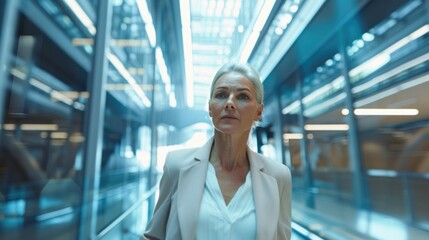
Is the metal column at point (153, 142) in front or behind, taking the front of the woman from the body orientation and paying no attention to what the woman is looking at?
behind

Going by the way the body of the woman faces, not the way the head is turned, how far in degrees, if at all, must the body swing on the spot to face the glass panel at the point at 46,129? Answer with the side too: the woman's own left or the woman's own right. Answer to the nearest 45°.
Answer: approximately 135° to the woman's own right

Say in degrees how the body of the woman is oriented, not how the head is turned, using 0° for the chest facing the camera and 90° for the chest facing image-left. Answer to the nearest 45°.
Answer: approximately 0°

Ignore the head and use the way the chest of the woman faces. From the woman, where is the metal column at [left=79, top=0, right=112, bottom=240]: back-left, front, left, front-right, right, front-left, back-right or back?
back-right

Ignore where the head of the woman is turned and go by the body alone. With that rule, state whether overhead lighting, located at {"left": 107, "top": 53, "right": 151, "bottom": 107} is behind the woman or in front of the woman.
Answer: behind

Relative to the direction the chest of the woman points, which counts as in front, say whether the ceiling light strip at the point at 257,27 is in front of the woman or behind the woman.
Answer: behind

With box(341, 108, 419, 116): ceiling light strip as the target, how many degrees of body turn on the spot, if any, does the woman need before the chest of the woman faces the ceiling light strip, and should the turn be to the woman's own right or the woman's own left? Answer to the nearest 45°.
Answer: approximately 135° to the woman's own left
